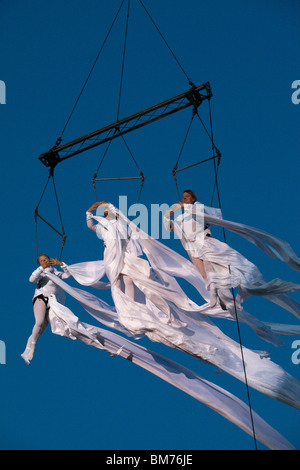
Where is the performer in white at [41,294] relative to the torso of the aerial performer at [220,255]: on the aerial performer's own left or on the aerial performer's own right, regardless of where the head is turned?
on the aerial performer's own right

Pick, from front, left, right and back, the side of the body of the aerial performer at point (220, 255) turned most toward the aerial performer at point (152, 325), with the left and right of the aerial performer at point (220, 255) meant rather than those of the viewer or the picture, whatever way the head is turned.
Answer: right

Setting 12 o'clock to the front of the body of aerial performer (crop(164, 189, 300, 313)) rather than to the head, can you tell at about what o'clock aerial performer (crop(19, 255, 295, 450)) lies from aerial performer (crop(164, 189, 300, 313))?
aerial performer (crop(19, 255, 295, 450)) is roughly at 3 o'clock from aerial performer (crop(164, 189, 300, 313)).

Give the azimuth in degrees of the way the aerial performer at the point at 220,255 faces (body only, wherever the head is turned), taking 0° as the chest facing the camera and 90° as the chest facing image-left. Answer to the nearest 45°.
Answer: approximately 45°
